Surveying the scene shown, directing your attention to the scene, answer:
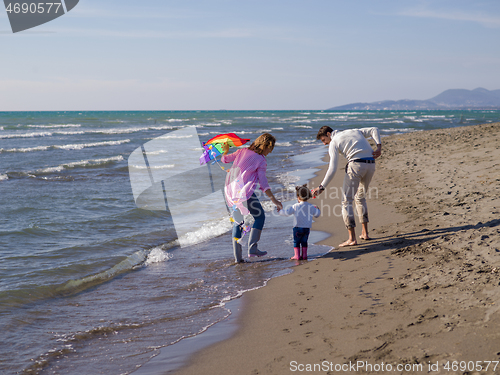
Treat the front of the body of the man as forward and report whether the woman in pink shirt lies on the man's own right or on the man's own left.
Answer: on the man's own left

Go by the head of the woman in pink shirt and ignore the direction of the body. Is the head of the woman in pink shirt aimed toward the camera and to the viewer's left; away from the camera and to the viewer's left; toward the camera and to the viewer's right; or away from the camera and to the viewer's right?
away from the camera and to the viewer's right

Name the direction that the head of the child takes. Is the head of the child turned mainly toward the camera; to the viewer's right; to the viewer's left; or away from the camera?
away from the camera

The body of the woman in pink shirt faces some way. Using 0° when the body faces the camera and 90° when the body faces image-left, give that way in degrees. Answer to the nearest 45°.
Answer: approximately 225°

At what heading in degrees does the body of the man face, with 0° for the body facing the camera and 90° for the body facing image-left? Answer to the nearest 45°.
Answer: approximately 135°
